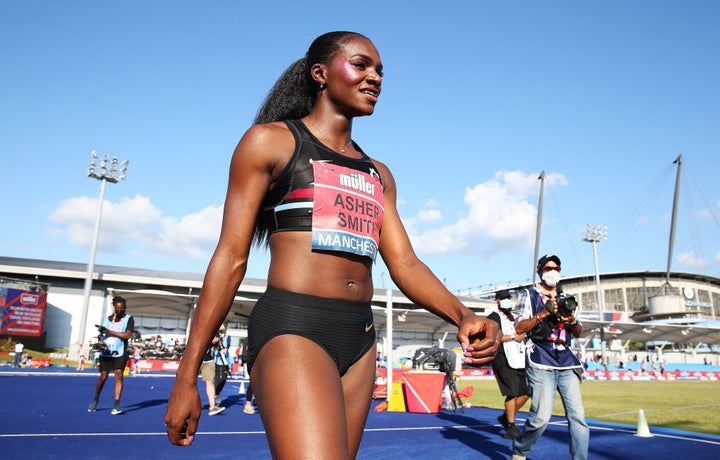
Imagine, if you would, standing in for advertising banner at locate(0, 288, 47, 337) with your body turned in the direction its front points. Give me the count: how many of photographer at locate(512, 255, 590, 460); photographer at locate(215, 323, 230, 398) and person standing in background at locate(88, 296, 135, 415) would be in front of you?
3

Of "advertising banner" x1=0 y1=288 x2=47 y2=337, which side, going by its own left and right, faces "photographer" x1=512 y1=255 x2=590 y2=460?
front

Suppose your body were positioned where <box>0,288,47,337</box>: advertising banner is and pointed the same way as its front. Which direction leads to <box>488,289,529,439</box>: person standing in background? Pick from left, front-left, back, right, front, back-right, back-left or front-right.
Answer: front

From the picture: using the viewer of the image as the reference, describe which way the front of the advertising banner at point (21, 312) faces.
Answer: facing the viewer

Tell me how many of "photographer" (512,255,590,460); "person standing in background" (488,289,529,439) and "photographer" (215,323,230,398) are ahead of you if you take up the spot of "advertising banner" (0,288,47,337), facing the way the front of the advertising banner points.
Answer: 3

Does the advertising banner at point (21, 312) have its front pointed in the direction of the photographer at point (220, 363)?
yes

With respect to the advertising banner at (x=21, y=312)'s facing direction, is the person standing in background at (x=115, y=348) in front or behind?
in front
